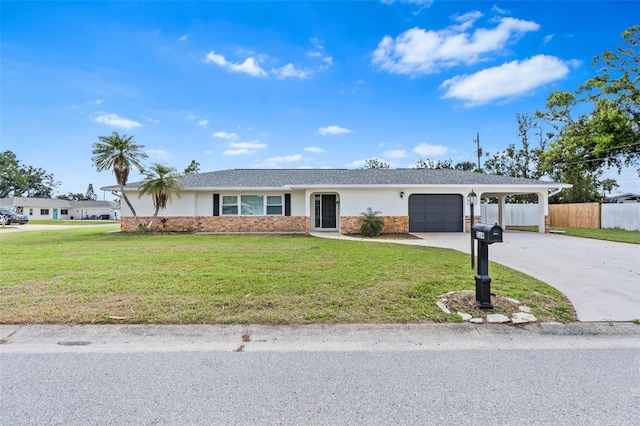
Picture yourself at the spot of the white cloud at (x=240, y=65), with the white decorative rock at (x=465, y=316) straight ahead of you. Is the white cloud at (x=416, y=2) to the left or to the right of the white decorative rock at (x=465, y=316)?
left

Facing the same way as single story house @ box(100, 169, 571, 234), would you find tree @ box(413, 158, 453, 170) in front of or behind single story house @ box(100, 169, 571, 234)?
behind

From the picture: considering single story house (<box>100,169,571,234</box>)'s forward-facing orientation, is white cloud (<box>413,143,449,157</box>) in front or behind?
behind

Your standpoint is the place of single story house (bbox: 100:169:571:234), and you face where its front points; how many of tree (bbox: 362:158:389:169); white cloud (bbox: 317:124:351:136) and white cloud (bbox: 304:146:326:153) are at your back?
3

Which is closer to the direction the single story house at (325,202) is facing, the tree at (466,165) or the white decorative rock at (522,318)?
the white decorative rock

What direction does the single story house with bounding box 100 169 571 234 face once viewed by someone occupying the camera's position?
facing the viewer

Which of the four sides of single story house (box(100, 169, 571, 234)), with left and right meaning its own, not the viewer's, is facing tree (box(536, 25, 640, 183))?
left

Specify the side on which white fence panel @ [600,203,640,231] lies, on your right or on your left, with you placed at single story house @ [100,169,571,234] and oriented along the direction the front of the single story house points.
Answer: on your left

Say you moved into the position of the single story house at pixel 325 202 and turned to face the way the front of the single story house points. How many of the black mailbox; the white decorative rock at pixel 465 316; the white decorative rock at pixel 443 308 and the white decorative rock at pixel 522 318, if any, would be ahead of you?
4

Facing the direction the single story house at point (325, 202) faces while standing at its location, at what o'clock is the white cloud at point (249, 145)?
The white cloud is roughly at 5 o'clock from the single story house.

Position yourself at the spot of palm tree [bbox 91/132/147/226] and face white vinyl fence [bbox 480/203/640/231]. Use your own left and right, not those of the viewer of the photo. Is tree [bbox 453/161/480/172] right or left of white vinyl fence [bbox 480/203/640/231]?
left

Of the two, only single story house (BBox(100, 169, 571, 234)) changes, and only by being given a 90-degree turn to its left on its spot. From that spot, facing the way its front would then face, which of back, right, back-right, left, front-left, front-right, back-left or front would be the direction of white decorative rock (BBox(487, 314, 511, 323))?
right

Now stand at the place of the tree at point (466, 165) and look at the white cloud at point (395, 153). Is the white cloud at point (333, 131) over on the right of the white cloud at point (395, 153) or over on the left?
left

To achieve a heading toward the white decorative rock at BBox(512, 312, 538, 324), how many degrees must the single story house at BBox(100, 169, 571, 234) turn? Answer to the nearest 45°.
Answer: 0° — it already faces it

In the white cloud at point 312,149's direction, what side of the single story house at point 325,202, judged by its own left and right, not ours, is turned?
back
